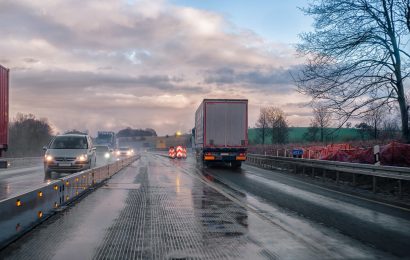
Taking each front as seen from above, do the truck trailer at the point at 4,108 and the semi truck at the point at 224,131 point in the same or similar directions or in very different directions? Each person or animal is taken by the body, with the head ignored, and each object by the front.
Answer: very different directions

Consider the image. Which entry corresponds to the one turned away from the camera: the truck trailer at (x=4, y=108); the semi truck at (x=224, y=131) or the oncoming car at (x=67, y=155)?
the semi truck

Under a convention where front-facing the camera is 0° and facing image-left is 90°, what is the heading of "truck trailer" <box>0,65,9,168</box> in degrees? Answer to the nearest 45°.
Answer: approximately 45°

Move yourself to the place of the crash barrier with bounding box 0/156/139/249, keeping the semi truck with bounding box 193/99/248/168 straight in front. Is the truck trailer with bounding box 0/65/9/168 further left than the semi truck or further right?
left

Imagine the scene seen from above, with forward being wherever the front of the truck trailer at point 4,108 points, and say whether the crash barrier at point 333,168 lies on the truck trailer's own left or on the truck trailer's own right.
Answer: on the truck trailer's own left

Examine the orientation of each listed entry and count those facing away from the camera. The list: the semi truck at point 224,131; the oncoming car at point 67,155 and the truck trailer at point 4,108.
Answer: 1

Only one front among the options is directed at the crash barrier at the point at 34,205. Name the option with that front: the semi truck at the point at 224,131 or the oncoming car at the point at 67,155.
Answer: the oncoming car

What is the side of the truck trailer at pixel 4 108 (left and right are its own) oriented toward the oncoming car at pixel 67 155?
back

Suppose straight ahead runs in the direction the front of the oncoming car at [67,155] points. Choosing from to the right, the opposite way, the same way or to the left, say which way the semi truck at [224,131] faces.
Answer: the opposite way

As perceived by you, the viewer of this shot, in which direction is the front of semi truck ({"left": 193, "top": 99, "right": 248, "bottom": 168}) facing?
facing away from the viewer

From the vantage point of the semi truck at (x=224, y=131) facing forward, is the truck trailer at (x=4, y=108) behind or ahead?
behind

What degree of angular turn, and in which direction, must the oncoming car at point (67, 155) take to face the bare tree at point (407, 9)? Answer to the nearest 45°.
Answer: approximately 90° to its left

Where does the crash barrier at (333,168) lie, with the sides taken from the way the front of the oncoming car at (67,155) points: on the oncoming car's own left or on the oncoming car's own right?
on the oncoming car's own left
